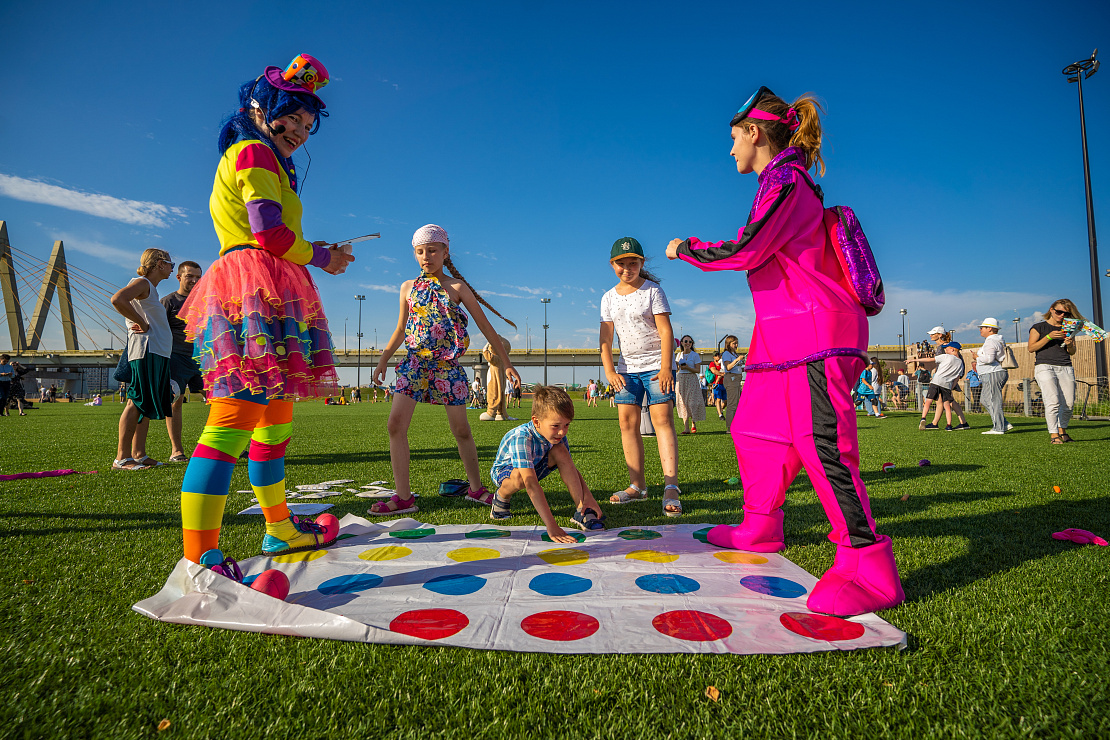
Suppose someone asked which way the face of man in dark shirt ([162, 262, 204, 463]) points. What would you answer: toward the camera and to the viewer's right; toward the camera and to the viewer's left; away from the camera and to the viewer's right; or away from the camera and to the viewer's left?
toward the camera and to the viewer's right

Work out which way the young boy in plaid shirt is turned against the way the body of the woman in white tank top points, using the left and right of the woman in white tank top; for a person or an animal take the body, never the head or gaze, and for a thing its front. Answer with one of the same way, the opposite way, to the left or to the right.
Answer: to the right

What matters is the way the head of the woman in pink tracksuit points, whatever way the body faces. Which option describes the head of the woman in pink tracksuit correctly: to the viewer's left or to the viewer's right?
to the viewer's left

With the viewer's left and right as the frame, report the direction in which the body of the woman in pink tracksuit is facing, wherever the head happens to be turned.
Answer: facing to the left of the viewer

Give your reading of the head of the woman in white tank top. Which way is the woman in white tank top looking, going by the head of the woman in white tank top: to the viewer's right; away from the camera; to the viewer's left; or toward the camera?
to the viewer's right

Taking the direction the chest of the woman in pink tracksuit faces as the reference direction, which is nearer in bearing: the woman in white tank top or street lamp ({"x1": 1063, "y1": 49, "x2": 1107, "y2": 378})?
the woman in white tank top

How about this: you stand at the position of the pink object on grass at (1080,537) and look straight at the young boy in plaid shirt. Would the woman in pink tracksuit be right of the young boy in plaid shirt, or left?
left

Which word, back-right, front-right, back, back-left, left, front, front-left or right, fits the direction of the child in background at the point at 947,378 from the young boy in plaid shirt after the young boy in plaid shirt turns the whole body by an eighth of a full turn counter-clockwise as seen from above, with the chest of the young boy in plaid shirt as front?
front-left

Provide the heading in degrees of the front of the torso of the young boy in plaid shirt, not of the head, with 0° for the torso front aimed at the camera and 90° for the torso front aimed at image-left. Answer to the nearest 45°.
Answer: approximately 315°
